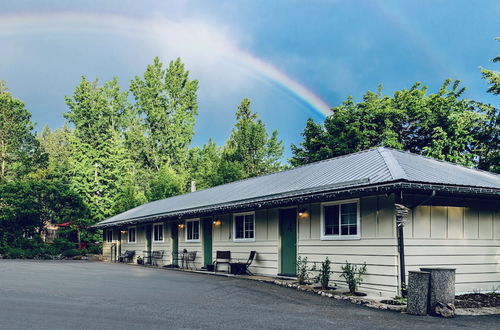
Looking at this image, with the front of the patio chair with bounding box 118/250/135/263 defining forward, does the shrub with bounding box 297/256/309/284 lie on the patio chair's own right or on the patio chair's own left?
on the patio chair's own left

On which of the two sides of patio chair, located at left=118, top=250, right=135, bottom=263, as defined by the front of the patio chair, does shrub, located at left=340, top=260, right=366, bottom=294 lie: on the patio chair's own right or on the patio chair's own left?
on the patio chair's own left

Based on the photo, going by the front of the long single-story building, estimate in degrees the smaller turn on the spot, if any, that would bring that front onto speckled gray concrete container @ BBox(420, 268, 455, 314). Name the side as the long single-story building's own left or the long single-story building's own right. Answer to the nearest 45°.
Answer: approximately 45° to the long single-story building's own left

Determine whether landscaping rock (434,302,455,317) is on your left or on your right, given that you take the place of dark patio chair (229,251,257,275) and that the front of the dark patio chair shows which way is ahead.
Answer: on your left
